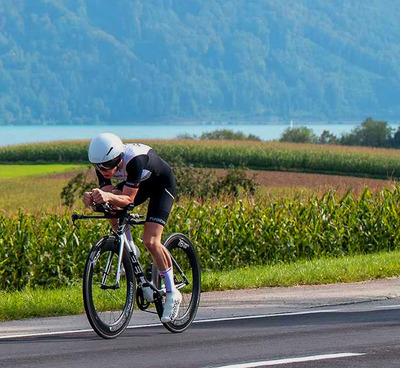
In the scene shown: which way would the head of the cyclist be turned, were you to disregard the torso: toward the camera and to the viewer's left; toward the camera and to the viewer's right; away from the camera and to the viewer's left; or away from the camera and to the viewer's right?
toward the camera and to the viewer's left

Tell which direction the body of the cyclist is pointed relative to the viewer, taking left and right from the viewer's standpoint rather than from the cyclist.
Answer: facing the viewer and to the left of the viewer
